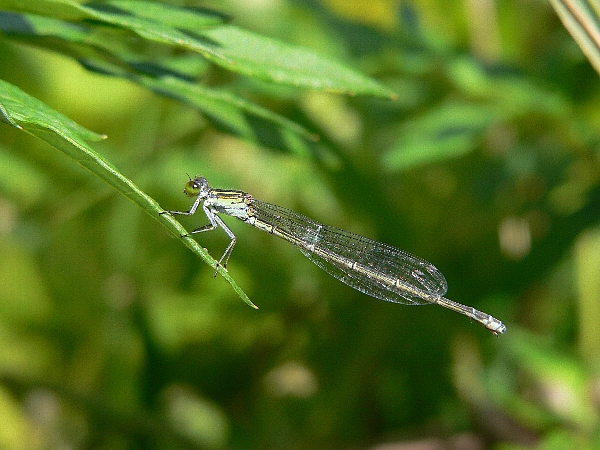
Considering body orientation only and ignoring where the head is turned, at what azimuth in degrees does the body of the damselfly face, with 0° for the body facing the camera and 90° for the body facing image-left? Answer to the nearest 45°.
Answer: approximately 90°
